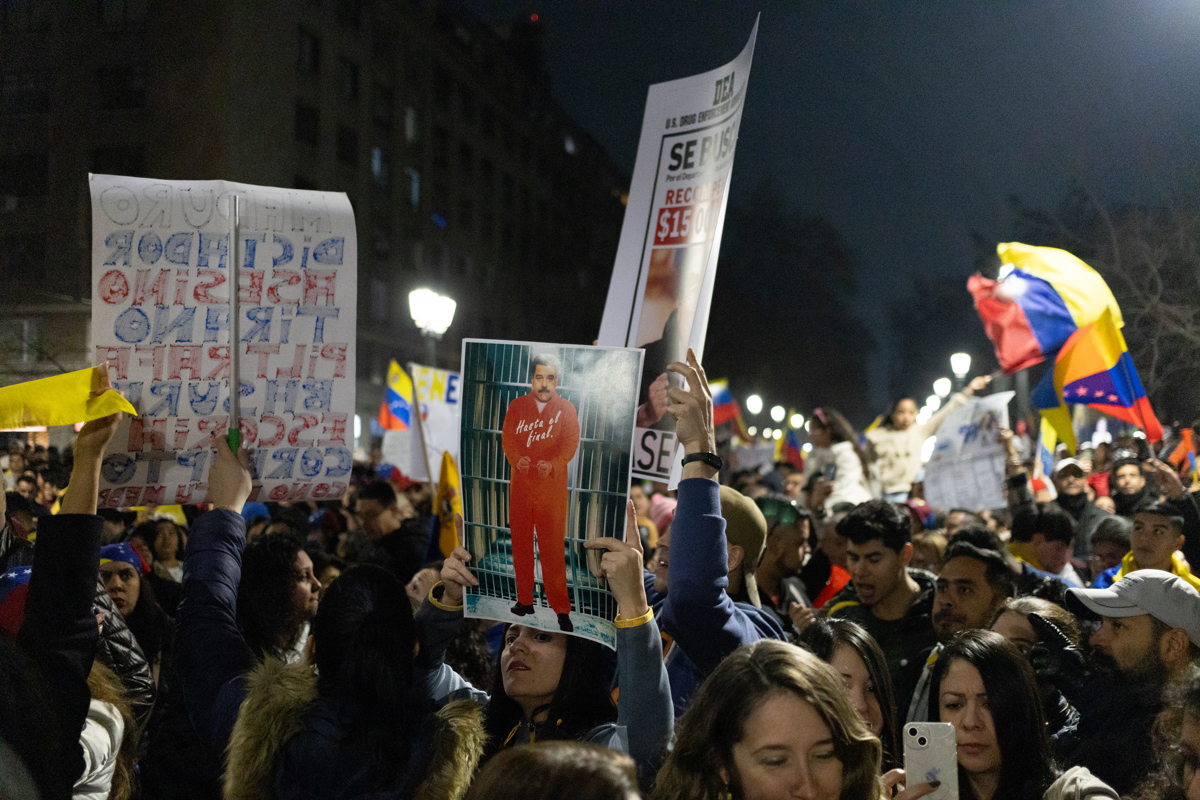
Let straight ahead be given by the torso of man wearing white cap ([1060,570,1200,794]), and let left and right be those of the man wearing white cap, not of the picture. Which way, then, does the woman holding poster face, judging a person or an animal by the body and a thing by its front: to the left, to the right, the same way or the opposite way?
to the left

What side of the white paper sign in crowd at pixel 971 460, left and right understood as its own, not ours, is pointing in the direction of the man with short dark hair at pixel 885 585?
front

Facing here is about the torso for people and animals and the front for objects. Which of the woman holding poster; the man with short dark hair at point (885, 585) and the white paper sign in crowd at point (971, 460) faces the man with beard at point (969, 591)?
the white paper sign in crowd

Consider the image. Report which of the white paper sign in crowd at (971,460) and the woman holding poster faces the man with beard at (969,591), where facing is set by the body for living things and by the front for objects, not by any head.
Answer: the white paper sign in crowd

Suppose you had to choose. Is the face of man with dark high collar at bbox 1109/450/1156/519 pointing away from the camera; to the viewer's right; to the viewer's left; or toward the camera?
toward the camera

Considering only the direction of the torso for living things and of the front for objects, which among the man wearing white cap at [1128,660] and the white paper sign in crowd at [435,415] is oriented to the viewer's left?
the man wearing white cap

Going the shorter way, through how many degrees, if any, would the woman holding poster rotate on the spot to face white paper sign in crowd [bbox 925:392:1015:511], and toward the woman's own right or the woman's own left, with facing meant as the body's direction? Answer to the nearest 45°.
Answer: approximately 180°

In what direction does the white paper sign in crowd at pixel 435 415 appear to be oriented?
toward the camera

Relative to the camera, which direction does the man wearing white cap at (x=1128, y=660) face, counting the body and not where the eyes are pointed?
to the viewer's left

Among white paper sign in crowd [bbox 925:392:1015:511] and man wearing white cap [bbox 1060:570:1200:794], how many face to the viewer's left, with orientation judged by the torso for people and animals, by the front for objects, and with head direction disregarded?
1

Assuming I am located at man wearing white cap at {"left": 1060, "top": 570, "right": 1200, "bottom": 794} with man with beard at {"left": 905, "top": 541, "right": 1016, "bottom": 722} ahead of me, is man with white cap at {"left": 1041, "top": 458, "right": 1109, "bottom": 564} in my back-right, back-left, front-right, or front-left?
front-right

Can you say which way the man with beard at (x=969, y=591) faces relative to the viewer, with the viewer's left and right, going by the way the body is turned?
facing the viewer and to the left of the viewer

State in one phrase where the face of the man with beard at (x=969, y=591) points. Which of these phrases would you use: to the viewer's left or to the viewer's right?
to the viewer's left

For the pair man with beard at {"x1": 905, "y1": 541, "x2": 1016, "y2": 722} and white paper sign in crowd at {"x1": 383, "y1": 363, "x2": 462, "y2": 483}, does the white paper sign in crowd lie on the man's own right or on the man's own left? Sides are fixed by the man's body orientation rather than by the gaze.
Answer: on the man's own right

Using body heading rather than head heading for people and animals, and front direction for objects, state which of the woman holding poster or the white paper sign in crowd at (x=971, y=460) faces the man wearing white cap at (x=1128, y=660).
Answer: the white paper sign in crowd

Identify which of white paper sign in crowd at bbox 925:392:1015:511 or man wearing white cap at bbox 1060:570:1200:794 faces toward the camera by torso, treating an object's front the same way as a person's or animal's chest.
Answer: the white paper sign in crowd

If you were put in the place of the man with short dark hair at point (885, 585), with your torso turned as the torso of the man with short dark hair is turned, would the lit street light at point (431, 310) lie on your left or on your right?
on your right
